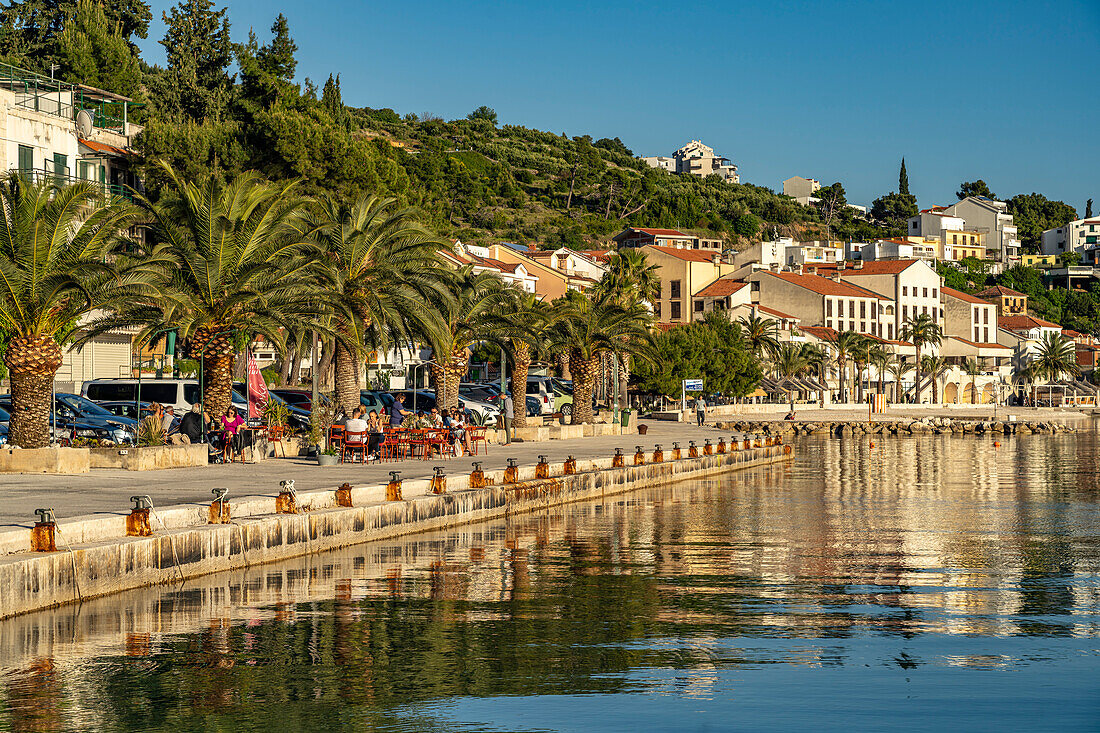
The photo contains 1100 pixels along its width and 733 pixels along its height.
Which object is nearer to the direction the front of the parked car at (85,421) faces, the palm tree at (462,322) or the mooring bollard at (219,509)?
the mooring bollard

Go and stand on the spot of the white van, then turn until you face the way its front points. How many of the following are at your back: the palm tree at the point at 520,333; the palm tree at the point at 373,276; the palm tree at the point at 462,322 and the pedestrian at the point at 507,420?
0

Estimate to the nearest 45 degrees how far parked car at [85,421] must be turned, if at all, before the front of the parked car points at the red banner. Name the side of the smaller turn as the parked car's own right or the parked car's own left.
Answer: approximately 45° to the parked car's own left

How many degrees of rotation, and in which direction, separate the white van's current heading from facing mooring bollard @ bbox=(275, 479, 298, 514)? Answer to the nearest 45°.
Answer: approximately 90° to its right

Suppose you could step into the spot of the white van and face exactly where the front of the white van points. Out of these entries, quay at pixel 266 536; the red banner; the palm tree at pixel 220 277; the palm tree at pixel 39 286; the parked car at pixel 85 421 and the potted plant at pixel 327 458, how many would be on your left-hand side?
0

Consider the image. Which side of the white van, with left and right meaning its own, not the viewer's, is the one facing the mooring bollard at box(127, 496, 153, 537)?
right

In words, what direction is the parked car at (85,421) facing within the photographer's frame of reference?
facing the viewer and to the right of the viewer

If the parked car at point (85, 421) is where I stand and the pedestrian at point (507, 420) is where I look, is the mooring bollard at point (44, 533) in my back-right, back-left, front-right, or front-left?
back-right

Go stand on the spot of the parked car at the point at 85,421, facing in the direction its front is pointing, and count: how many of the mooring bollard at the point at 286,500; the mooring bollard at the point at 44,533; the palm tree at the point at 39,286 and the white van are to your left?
1

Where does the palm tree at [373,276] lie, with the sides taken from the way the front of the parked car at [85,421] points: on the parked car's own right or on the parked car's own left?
on the parked car's own left

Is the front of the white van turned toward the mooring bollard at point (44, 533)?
no

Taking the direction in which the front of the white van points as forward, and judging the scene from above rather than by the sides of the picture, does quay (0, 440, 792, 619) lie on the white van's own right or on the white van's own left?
on the white van's own right

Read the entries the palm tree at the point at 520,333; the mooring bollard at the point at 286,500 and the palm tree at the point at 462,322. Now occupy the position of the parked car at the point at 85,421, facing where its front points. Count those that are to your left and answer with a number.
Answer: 2

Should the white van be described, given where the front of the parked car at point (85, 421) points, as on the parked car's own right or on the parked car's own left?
on the parked car's own left

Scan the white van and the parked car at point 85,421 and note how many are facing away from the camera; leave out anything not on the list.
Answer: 0

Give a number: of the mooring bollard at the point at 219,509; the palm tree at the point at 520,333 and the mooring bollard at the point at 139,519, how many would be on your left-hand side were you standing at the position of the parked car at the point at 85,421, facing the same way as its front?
1
